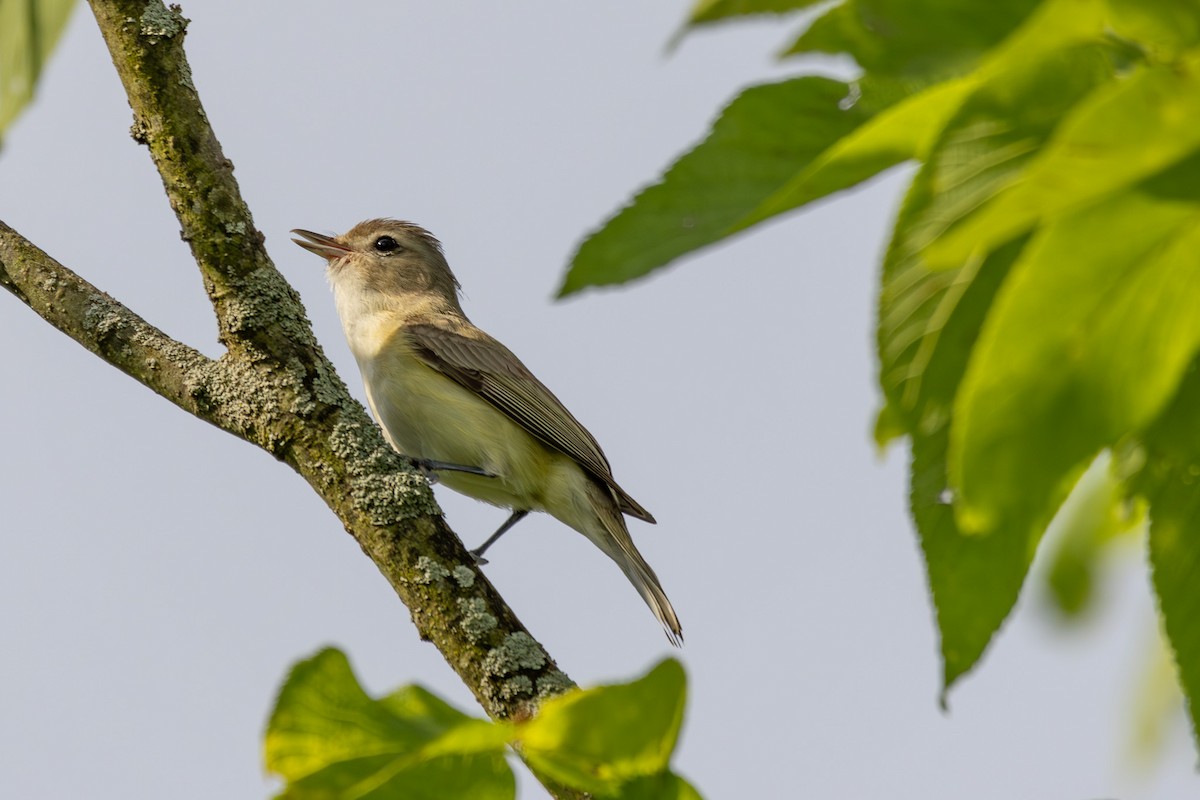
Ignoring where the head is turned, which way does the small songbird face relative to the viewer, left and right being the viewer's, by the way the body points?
facing to the left of the viewer

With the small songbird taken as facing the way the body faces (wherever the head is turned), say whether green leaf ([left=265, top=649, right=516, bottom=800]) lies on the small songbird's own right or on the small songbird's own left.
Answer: on the small songbird's own left

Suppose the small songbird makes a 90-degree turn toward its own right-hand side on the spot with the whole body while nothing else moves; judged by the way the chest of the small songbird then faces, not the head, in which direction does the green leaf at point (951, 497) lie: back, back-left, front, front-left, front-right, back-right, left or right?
right

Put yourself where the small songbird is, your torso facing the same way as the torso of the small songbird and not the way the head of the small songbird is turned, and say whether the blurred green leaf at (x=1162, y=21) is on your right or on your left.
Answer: on your left

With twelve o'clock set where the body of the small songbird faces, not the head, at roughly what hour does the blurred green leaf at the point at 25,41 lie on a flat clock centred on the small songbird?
The blurred green leaf is roughly at 9 o'clock from the small songbird.
